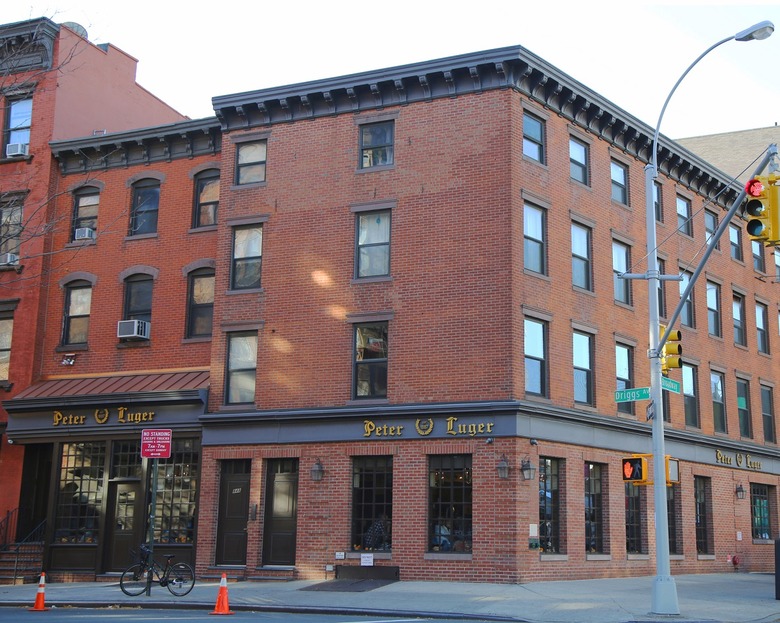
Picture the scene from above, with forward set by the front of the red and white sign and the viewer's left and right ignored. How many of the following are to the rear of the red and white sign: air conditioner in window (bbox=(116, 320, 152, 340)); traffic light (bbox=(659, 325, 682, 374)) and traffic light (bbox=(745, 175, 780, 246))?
1

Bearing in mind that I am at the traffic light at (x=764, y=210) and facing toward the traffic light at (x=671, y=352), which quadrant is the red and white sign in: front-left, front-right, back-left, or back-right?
front-left

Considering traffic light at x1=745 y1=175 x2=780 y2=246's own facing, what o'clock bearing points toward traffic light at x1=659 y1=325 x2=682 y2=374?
traffic light at x1=659 y1=325 x2=682 y2=374 is roughly at 4 o'clock from traffic light at x1=745 y1=175 x2=780 y2=246.

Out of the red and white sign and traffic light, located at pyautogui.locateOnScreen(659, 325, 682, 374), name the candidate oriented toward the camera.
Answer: the red and white sign

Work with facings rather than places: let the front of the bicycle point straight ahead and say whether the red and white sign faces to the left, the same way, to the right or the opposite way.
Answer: to the left

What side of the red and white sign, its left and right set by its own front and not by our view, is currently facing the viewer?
front

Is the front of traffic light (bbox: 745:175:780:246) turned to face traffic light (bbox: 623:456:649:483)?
no

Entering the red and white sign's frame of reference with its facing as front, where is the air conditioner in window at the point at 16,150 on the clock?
The air conditioner in window is roughly at 5 o'clock from the red and white sign.

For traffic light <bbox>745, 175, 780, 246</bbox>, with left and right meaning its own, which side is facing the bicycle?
right

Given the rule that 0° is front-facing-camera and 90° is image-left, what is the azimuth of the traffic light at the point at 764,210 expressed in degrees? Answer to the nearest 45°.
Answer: approximately 45°

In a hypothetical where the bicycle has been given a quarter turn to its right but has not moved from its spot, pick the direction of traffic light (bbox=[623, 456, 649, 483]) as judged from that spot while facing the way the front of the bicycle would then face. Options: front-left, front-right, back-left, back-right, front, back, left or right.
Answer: back-right

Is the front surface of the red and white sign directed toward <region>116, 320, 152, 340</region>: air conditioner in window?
no

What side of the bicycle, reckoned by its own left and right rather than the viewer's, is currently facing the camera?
left

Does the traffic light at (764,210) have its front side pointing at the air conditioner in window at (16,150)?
no
